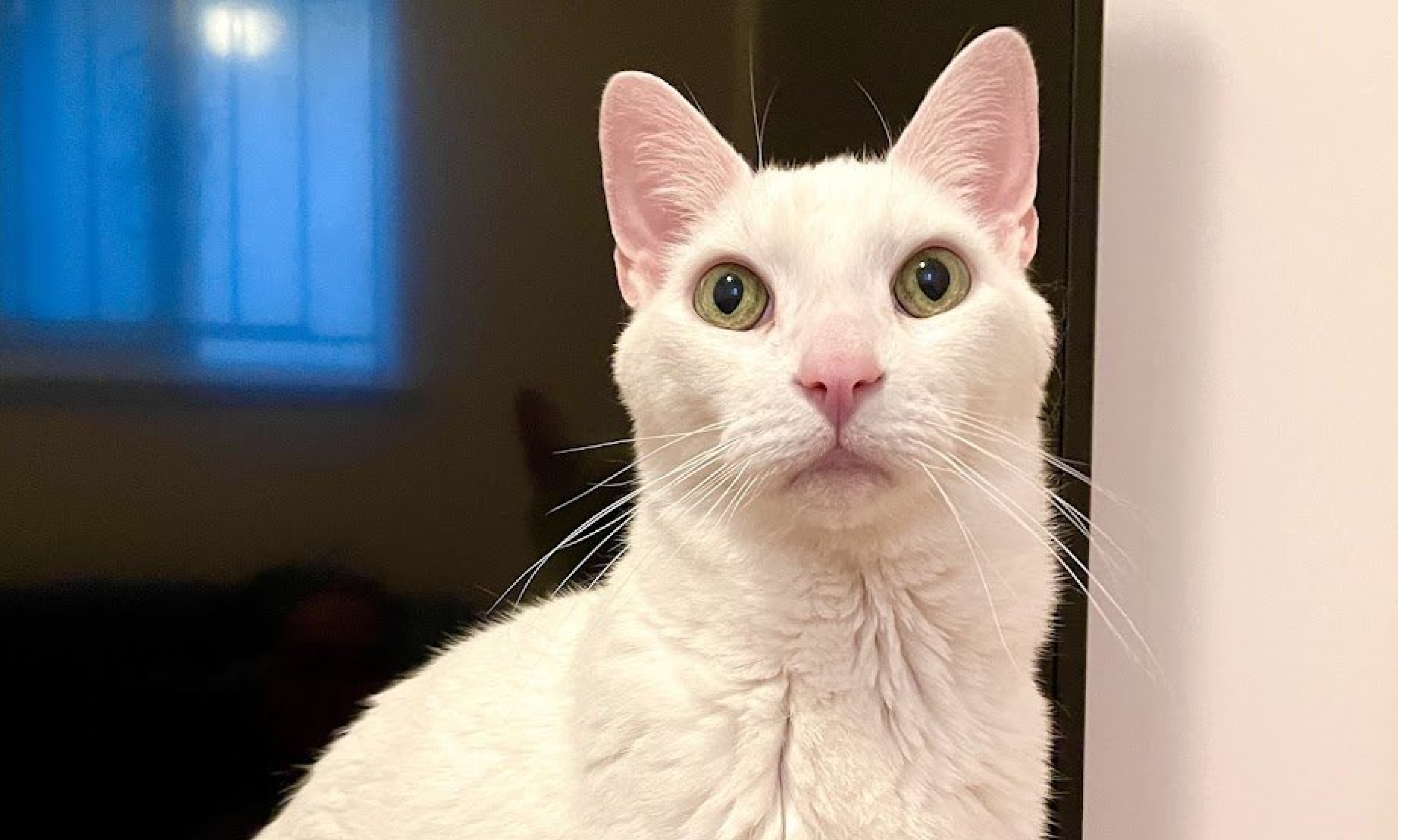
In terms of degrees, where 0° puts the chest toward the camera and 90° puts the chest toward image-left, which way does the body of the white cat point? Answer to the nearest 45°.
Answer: approximately 315°

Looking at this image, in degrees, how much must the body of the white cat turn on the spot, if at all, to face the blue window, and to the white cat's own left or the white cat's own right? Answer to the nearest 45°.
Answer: approximately 180°
